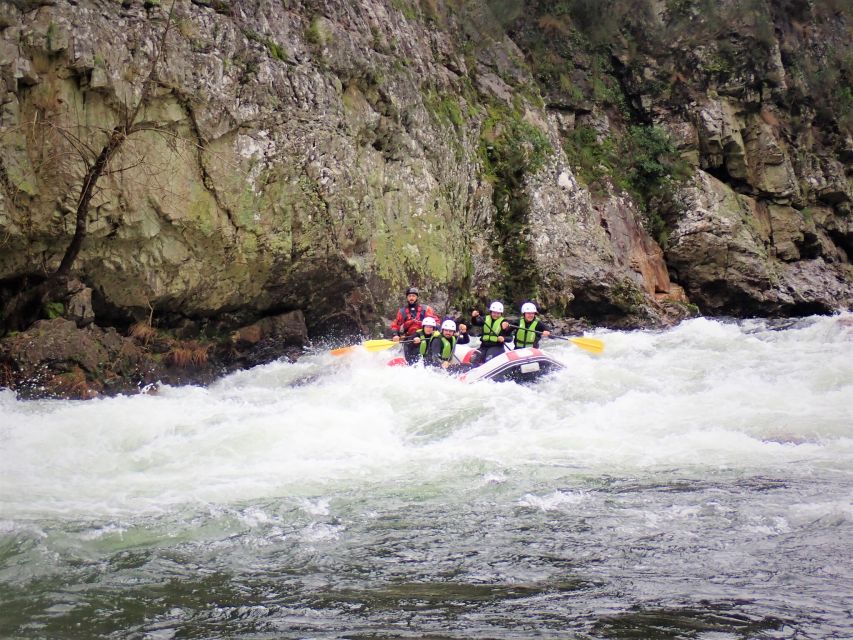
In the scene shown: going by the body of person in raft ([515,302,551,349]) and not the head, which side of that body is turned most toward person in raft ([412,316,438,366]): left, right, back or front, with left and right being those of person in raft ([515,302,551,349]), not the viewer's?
right

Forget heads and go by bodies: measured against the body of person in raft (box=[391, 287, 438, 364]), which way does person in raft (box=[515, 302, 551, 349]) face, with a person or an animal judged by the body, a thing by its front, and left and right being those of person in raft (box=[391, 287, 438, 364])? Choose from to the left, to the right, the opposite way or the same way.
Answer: the same way

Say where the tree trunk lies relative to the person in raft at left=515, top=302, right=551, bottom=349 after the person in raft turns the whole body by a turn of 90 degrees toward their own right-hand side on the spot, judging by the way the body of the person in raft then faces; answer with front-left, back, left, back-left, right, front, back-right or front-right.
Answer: front-left

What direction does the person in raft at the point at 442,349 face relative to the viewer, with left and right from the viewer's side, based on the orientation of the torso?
facing the viewer and to the right of the viewer

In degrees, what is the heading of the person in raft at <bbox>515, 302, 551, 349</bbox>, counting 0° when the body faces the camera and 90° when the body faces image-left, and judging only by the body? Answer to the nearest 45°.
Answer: approximately 0°

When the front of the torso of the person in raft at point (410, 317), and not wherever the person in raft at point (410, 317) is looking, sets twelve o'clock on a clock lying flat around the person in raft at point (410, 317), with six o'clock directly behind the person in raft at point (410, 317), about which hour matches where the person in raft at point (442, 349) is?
the person in raft at point (442, 349) is roughly at 11 o'clock from the person in raft at point (410, 317).

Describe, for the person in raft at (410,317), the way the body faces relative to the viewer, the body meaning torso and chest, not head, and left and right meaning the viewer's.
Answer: facing the viewer

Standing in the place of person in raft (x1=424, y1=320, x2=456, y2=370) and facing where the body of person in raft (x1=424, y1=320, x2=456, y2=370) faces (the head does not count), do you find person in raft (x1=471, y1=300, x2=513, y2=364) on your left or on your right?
on your left

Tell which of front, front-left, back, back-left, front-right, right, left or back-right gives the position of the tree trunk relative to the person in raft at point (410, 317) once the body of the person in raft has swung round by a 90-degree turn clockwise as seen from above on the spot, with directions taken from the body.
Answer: front-left

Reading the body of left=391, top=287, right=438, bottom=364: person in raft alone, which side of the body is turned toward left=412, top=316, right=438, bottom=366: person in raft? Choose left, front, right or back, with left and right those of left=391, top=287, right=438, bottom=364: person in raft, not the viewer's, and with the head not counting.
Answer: front

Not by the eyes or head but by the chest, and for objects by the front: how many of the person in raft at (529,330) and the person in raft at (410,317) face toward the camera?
2
